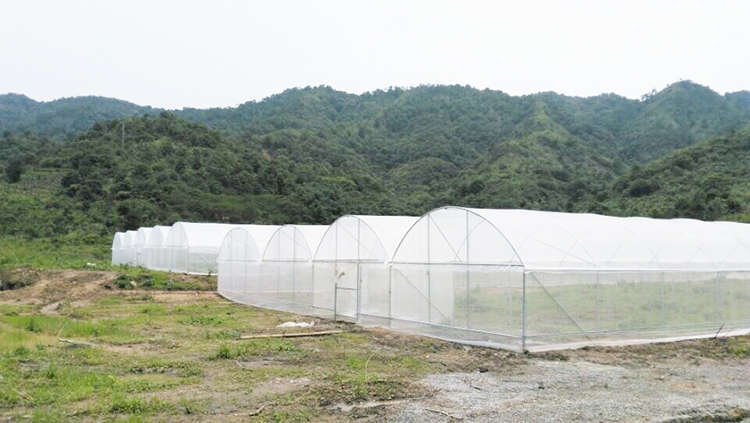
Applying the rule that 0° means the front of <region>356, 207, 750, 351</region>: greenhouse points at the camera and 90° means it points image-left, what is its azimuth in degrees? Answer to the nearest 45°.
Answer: approximately 45°

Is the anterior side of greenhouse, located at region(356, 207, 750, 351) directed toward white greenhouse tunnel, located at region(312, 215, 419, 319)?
no

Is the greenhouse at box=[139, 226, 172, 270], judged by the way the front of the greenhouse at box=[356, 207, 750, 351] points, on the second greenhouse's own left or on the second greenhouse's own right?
on the second greenhouse's own right

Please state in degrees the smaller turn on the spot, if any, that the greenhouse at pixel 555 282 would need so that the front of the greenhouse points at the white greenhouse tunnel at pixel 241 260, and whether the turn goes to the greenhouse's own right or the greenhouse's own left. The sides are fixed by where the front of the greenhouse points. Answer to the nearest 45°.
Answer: approximately 90° to the greenhouse's own right

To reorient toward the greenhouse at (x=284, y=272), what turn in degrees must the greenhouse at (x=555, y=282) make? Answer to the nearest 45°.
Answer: approximately 90° to its right

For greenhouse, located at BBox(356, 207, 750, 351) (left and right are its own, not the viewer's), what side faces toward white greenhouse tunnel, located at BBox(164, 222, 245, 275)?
right

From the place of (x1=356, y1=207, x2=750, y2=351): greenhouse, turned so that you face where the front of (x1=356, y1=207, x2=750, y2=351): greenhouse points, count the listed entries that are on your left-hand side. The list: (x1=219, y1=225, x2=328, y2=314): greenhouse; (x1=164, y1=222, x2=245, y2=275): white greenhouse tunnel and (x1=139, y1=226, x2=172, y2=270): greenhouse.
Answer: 0
